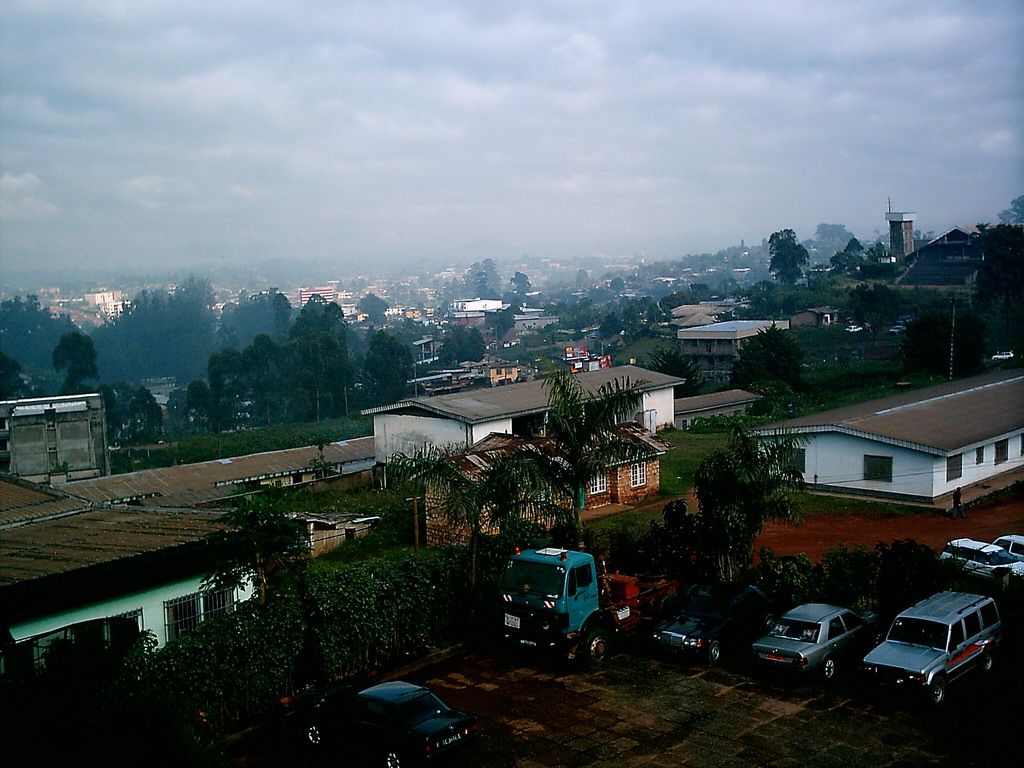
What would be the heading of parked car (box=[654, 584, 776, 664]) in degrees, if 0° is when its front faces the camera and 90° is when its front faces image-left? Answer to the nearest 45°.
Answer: approximately 45°

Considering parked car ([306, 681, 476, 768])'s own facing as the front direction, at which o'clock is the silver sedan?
The silver sedan is roughly at 4 o'clock from the parked car.

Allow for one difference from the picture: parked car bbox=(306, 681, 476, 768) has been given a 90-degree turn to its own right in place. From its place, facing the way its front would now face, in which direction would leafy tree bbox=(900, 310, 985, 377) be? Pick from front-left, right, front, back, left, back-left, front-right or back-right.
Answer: front

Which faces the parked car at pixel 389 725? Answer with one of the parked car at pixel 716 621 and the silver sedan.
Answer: the parked car at pixel 716 621

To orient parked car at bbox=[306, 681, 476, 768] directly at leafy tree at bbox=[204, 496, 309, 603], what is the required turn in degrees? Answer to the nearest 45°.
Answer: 0° — it already faces it

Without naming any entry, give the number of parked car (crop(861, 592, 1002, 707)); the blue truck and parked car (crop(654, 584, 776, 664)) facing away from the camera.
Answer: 0

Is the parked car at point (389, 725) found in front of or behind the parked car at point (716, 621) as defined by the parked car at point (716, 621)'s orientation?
in front

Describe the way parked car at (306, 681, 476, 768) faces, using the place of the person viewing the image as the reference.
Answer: facing away from the viewer and to the left of the viewer

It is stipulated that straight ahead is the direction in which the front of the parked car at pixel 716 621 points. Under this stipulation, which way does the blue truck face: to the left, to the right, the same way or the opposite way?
the same way
